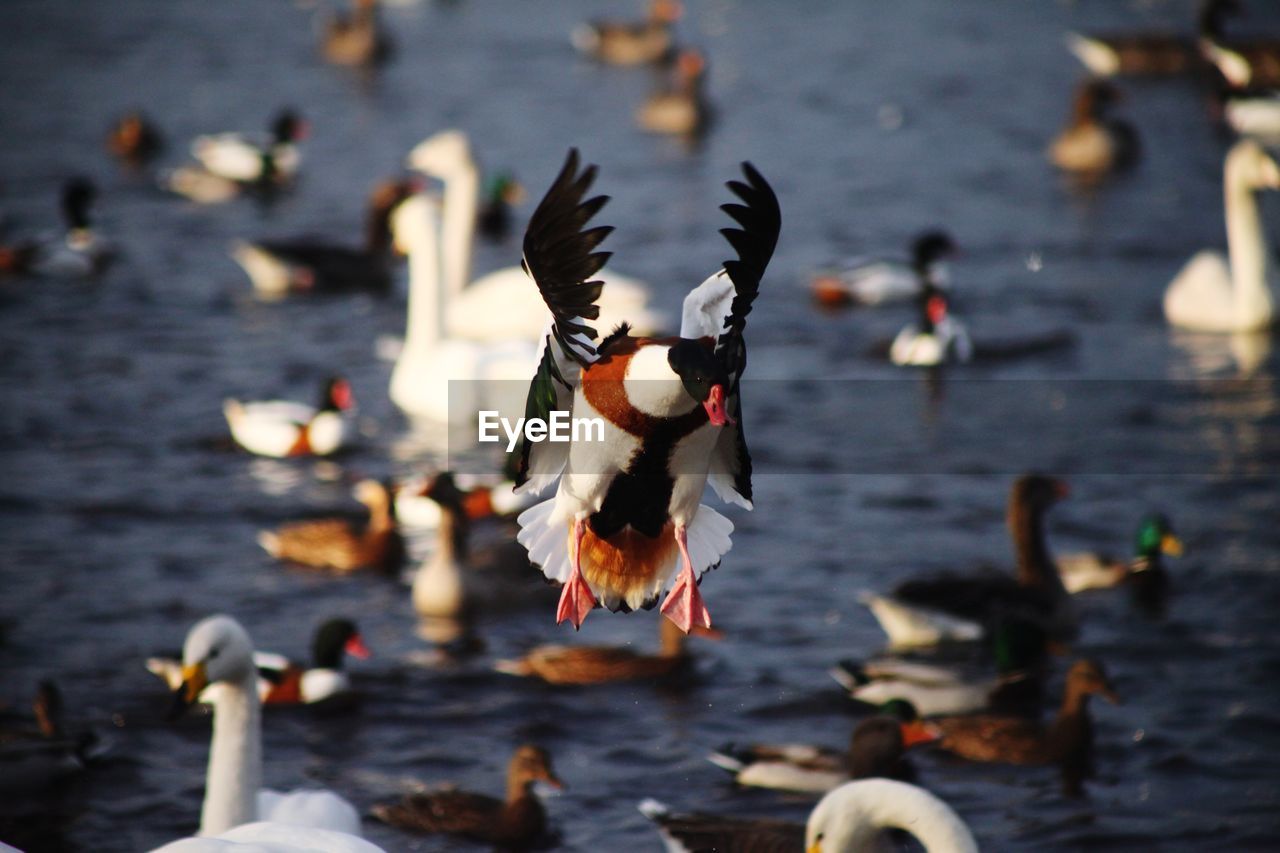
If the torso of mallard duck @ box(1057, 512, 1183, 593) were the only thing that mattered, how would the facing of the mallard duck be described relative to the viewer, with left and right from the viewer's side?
facing to the right of the viewer

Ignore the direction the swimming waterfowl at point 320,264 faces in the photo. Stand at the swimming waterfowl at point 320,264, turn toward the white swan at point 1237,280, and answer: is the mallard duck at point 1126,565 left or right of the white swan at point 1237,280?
right

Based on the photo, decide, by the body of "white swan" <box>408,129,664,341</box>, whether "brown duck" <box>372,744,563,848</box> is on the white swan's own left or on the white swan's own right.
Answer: on the white swan's own left

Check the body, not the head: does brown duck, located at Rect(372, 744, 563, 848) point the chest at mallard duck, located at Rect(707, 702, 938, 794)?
yes

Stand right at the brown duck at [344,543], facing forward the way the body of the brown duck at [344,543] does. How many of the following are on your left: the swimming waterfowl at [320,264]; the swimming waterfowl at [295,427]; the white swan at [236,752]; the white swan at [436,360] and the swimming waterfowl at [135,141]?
4

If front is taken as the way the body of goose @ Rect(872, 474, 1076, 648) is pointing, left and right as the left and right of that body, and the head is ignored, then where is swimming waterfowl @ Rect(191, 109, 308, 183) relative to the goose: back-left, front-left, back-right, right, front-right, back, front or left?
back-left

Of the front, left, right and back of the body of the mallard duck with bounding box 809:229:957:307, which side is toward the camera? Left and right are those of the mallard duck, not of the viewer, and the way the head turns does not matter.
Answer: right

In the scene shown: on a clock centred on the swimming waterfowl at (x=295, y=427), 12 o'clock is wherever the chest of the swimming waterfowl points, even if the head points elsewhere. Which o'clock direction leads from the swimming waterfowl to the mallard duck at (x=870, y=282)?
The mallard duck is roughly at 11 o'clock from the swimming waterfowl.

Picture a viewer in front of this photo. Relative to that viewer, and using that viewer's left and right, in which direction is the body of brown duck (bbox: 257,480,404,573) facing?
facing to the right of the viewer

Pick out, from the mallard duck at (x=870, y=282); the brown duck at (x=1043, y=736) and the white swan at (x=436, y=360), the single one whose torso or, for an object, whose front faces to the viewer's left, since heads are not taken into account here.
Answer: the white swan

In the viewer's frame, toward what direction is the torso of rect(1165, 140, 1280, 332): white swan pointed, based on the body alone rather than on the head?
to the viewer's right

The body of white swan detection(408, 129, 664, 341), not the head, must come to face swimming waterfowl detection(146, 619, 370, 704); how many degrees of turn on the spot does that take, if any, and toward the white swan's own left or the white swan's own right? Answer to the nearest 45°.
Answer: approximately 90° to the white swan's own left

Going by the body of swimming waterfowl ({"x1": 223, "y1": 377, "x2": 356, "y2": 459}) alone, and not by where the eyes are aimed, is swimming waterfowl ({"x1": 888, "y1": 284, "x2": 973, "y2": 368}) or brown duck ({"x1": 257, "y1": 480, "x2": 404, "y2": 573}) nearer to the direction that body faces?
the swimming waterfowl

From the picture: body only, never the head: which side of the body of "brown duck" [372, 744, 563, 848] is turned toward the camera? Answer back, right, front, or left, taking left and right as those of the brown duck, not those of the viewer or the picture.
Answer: right

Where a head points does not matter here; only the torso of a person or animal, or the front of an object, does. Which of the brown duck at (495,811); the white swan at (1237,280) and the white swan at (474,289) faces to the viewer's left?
the white swan at (474,289)
